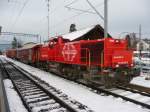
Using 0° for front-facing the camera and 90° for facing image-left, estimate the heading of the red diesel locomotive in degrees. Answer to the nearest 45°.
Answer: approximately 315°
